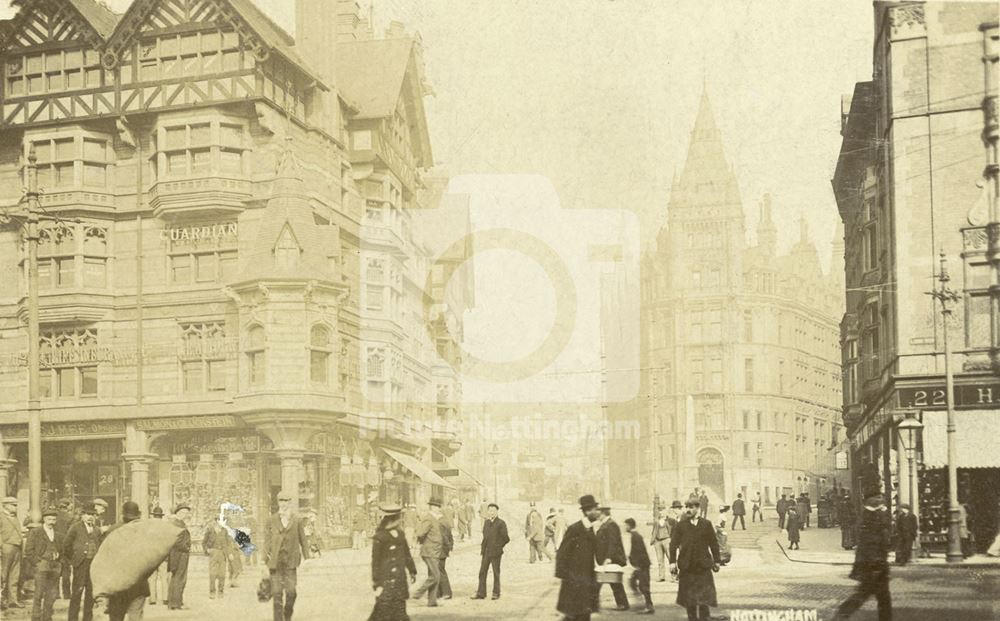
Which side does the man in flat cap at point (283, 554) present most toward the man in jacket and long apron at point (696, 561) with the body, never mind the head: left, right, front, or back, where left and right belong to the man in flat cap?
left

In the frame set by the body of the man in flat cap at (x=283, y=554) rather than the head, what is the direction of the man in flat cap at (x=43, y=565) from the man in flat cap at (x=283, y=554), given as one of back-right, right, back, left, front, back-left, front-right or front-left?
back-right
